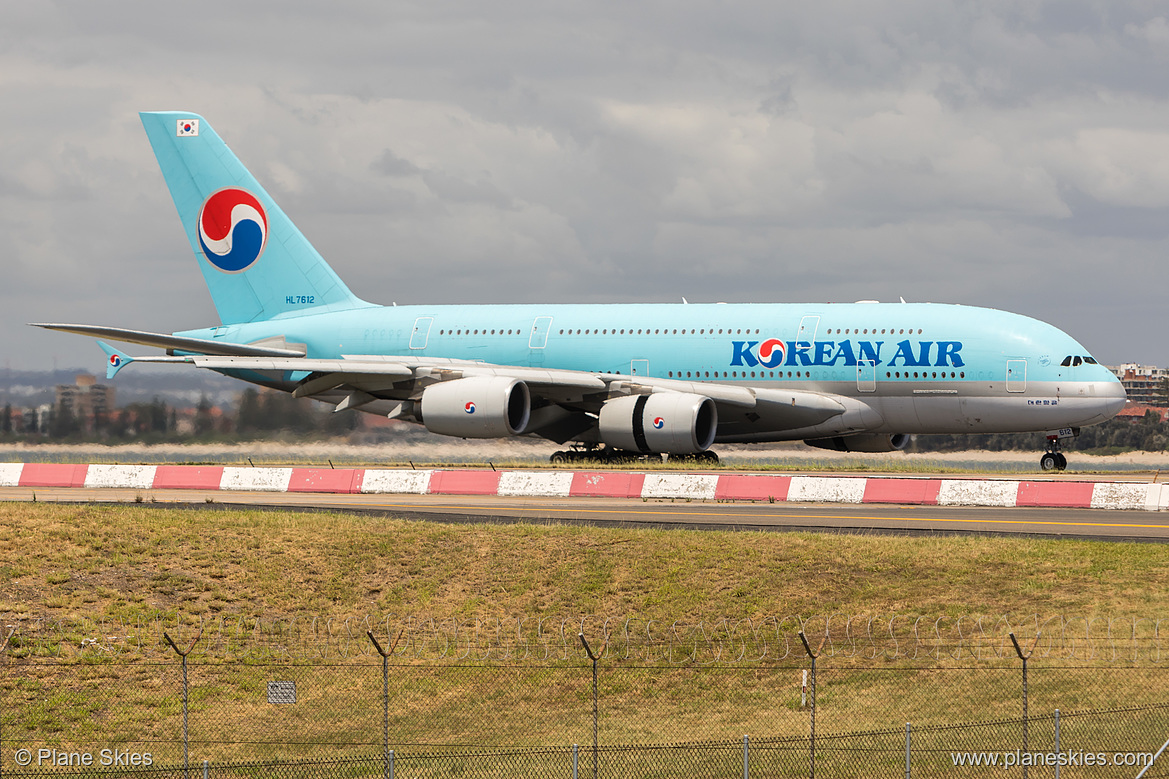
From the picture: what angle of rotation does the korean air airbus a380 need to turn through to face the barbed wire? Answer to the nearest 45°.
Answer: approximately 45° to its right

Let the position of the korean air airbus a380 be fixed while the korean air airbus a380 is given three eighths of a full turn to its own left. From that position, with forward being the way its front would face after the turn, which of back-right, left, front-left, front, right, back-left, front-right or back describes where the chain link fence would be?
back

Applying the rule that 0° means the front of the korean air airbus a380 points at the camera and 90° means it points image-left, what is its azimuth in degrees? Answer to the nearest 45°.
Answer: approximately 315°
